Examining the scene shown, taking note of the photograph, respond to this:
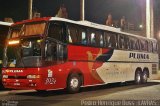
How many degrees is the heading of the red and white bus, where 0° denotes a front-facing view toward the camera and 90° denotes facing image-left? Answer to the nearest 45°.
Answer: approximately 45°
